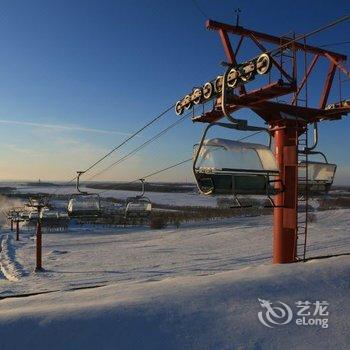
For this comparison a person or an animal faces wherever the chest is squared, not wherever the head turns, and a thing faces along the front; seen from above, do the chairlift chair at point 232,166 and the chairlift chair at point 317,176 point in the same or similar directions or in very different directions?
very different directions

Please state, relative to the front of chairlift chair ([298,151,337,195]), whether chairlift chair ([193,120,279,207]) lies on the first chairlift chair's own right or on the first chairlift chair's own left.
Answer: on the first chairlift chair's own left

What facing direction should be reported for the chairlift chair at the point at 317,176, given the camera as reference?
facing away from the viewer and to the left of the viewer

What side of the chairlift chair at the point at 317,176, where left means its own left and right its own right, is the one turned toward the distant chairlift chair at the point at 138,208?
front

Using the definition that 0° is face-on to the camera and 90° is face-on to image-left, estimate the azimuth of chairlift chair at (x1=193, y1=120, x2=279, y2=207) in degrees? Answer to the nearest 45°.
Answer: approximately 315°

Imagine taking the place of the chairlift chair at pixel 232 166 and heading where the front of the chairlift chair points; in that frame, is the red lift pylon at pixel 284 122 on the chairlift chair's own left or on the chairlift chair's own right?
on the chairlift chair's own left

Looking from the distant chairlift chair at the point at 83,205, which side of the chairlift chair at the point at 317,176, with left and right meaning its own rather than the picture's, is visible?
front

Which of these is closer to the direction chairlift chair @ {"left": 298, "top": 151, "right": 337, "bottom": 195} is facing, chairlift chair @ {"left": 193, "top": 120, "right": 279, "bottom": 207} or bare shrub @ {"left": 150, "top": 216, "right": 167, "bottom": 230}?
the bare shrub

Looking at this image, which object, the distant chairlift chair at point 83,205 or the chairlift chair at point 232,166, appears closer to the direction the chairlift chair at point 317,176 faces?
the distant chairlift chair
